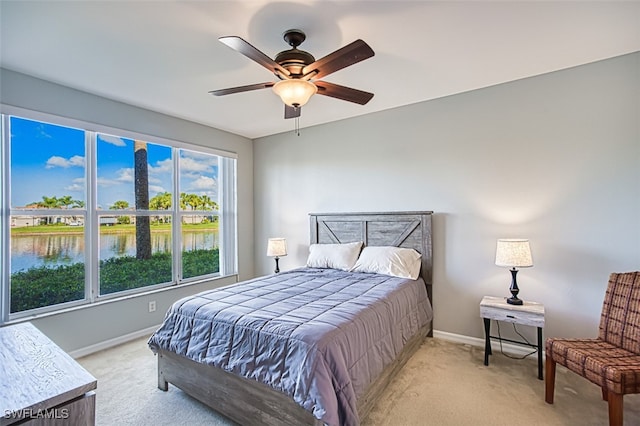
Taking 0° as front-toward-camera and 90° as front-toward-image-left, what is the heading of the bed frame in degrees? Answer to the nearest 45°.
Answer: approximately 45°

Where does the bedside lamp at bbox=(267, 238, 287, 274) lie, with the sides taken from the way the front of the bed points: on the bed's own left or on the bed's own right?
on the bed's own right

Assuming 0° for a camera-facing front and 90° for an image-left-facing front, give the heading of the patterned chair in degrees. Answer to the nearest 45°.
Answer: approximately 45°

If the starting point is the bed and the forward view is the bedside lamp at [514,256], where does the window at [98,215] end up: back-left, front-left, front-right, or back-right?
back-left

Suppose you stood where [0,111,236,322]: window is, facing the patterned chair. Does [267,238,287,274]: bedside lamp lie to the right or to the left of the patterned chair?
left

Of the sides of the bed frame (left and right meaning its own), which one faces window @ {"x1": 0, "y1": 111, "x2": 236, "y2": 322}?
right

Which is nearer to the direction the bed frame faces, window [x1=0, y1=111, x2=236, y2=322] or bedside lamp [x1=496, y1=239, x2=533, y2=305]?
the window
